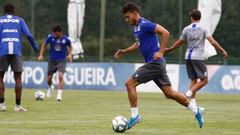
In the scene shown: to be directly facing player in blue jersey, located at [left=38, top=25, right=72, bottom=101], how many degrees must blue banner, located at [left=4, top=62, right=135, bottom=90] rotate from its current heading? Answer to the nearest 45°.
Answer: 0° — it already faces them

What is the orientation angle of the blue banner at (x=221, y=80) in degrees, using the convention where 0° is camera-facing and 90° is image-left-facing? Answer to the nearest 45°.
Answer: approximately 0°

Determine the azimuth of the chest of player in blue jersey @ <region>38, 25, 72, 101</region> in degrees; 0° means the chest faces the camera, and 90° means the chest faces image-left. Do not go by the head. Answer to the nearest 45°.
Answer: approximately 0°

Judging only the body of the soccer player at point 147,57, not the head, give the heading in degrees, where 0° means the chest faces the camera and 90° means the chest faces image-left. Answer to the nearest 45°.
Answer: approximately 90°

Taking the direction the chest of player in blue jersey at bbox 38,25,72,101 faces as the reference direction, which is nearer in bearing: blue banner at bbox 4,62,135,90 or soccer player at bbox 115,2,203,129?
the soccer player
